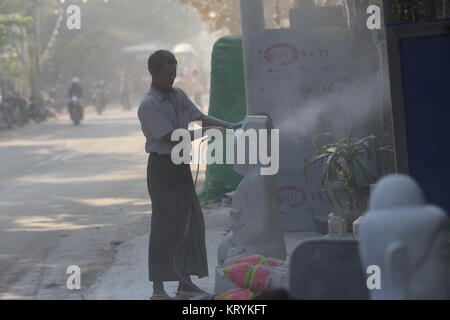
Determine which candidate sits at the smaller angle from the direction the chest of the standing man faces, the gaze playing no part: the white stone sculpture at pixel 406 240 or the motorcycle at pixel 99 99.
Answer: the white stone sculpture

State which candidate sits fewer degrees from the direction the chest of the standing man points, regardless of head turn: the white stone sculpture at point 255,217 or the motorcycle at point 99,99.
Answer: the white stone sculpture

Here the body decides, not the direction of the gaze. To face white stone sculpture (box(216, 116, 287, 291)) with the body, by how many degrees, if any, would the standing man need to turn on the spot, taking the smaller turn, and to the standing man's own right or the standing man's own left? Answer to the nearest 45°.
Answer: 0° — they already face it

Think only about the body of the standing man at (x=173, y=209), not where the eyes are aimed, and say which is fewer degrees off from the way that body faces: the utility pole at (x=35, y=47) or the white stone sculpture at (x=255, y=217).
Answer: the white stone sculpture

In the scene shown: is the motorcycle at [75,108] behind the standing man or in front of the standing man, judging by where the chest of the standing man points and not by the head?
behind

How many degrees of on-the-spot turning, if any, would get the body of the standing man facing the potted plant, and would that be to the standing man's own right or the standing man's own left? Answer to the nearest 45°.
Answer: approximately 90° to the standing man's own left

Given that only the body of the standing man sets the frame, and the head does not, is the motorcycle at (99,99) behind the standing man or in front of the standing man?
behind

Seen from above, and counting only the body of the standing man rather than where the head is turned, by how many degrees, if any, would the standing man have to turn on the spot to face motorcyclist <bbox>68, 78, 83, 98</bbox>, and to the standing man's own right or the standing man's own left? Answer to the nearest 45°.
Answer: approximately 135° to the standing man's own left

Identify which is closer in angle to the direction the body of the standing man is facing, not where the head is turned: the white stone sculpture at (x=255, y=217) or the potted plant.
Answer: the white stone sculpture

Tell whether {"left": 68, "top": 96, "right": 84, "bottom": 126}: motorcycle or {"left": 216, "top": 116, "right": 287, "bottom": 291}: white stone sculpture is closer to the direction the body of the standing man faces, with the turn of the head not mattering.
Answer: the white stone sculpture

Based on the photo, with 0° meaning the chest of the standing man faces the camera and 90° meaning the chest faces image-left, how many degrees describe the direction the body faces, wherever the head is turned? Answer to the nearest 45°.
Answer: approximately 315°
